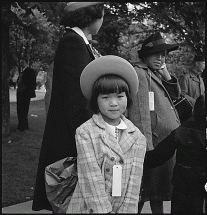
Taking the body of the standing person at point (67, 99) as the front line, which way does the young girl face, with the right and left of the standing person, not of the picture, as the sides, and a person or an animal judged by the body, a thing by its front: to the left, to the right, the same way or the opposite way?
to the right

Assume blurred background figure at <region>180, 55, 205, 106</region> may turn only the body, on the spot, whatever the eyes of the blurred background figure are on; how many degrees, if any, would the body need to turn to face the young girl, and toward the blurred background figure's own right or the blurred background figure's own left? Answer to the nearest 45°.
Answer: approximately 45° to the blurred background figure's own right

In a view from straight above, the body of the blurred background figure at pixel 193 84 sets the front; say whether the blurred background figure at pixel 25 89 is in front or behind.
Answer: behind

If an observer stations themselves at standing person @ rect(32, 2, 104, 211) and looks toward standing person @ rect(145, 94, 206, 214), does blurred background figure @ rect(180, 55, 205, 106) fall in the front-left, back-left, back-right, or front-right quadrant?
front-left

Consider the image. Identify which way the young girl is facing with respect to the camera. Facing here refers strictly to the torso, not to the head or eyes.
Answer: toward the camera

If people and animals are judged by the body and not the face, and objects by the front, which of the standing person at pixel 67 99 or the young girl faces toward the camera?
the young girl

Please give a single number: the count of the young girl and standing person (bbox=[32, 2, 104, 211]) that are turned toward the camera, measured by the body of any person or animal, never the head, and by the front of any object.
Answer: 1

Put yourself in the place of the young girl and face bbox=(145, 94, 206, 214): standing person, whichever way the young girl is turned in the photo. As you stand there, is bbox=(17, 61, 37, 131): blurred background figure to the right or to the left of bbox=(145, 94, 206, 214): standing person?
left

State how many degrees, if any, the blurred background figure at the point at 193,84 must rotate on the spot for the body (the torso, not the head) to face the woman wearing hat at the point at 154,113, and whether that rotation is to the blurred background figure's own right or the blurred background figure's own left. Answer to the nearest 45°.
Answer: approximately 45° to the blurred background figure's own right

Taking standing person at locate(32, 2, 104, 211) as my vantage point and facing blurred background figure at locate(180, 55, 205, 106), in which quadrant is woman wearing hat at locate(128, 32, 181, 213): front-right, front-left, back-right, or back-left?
front-right

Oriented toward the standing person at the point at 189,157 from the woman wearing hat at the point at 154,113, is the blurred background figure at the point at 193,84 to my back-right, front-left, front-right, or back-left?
back-left

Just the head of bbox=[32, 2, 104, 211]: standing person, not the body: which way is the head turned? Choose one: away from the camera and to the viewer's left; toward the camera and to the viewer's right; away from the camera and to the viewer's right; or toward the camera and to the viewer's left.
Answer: away from the camera and to the viewer's right

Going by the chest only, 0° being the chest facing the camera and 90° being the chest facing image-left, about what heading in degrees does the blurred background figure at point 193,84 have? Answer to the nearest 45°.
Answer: approximately 315°

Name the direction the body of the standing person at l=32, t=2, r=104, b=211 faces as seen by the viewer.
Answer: to the viewer's right
